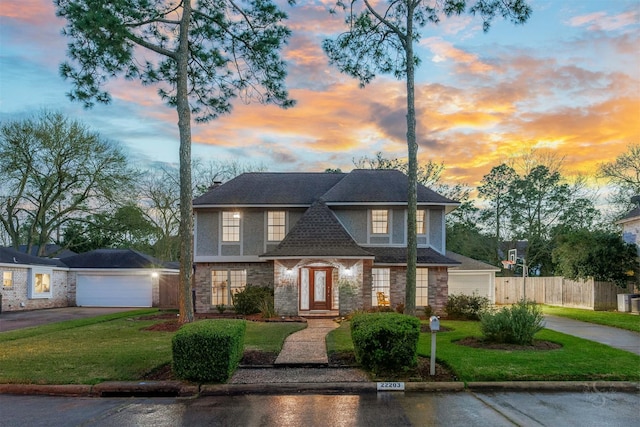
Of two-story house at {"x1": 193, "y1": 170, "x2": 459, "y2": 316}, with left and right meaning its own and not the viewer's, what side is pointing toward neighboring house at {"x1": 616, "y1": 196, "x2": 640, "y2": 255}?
left

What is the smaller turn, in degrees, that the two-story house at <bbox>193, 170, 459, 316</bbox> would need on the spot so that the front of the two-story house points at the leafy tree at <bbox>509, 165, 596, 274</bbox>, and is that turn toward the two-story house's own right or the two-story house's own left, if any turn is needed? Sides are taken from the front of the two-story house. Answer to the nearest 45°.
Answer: approximately 135° to the two-story house's own left

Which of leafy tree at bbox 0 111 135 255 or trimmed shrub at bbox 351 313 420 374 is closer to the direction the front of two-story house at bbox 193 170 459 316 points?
the trimmed shrub

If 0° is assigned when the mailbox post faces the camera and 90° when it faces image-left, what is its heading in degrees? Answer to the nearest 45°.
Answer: approximately 0°

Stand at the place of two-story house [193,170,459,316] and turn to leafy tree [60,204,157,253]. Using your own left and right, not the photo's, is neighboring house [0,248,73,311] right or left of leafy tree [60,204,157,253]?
left

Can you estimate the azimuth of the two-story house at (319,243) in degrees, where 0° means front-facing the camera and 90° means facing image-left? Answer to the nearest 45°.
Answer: approximately 0°
